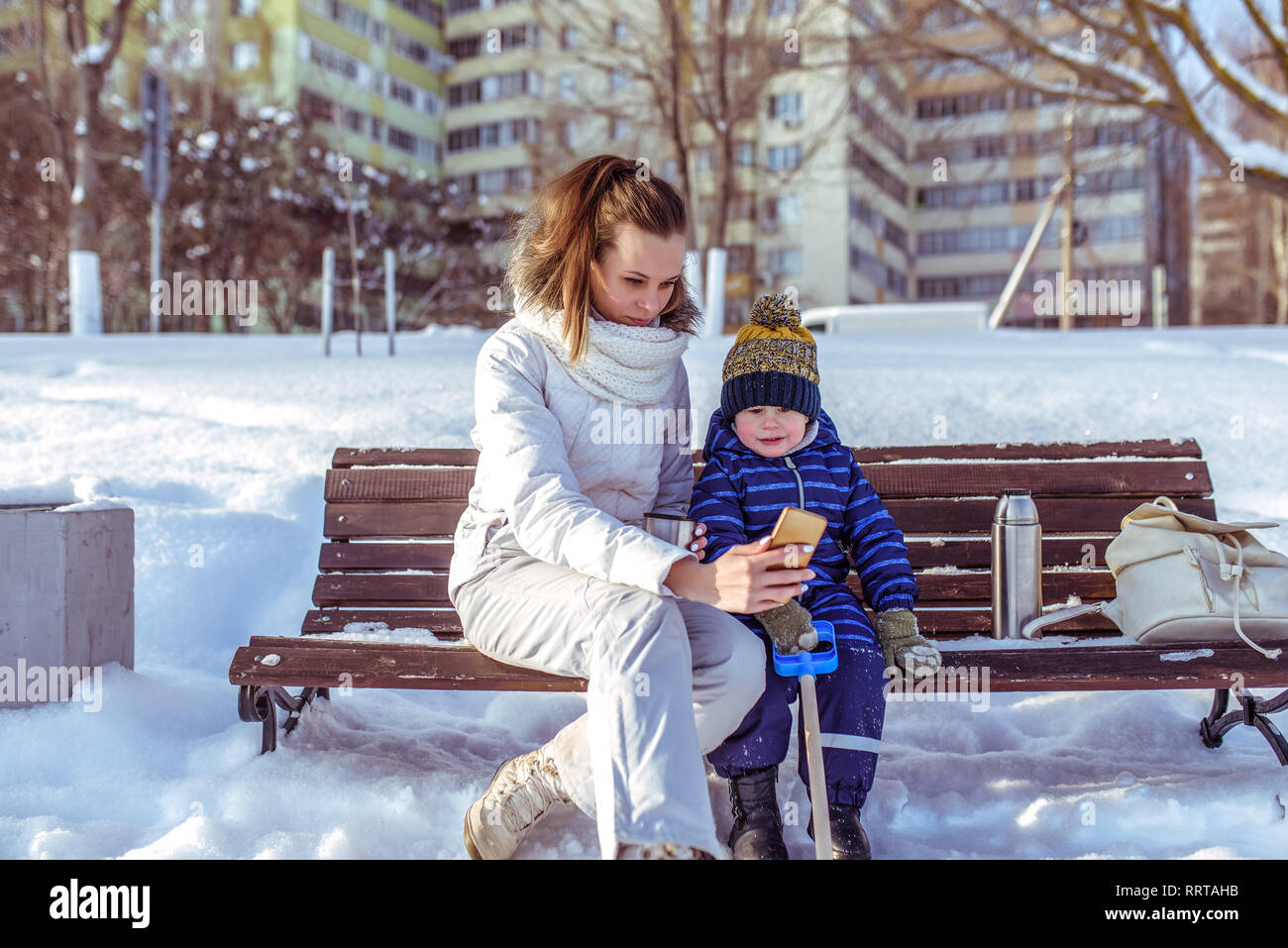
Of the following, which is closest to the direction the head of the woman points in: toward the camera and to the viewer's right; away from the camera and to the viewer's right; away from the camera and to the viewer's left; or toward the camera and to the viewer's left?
toward the camera and to the viewer's right

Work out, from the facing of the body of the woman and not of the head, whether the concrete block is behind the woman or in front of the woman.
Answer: behind

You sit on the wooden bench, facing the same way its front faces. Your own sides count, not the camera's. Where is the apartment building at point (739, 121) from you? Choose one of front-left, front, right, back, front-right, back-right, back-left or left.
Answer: back

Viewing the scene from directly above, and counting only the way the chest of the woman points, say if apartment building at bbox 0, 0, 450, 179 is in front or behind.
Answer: behind

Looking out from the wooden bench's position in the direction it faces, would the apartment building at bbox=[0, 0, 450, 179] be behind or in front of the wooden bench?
behind

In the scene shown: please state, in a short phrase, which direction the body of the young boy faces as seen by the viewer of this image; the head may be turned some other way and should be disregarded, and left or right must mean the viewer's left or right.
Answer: facing the viewer

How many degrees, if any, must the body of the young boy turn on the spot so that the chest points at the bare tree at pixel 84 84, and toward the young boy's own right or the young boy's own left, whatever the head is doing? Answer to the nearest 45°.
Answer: approximately 135° to the young boy's own right

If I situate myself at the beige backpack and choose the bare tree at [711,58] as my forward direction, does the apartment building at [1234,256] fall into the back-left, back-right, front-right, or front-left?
front-right

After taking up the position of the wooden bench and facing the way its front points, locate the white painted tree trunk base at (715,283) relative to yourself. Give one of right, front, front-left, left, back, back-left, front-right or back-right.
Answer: back

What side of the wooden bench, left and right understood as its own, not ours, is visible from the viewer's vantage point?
front

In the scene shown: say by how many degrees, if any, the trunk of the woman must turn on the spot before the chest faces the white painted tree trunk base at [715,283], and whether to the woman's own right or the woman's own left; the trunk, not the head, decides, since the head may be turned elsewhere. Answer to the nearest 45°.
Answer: approximately 135° to the woman's own left

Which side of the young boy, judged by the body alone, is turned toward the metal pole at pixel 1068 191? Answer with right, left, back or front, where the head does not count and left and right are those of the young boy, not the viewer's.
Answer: back

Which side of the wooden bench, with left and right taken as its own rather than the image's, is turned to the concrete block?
right

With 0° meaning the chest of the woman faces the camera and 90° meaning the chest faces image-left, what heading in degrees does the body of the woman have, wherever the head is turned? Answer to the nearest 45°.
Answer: approximately 315°

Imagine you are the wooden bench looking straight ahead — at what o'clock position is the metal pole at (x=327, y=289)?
The metal pole is roughly at 5 o'clock from the wooden bench.
